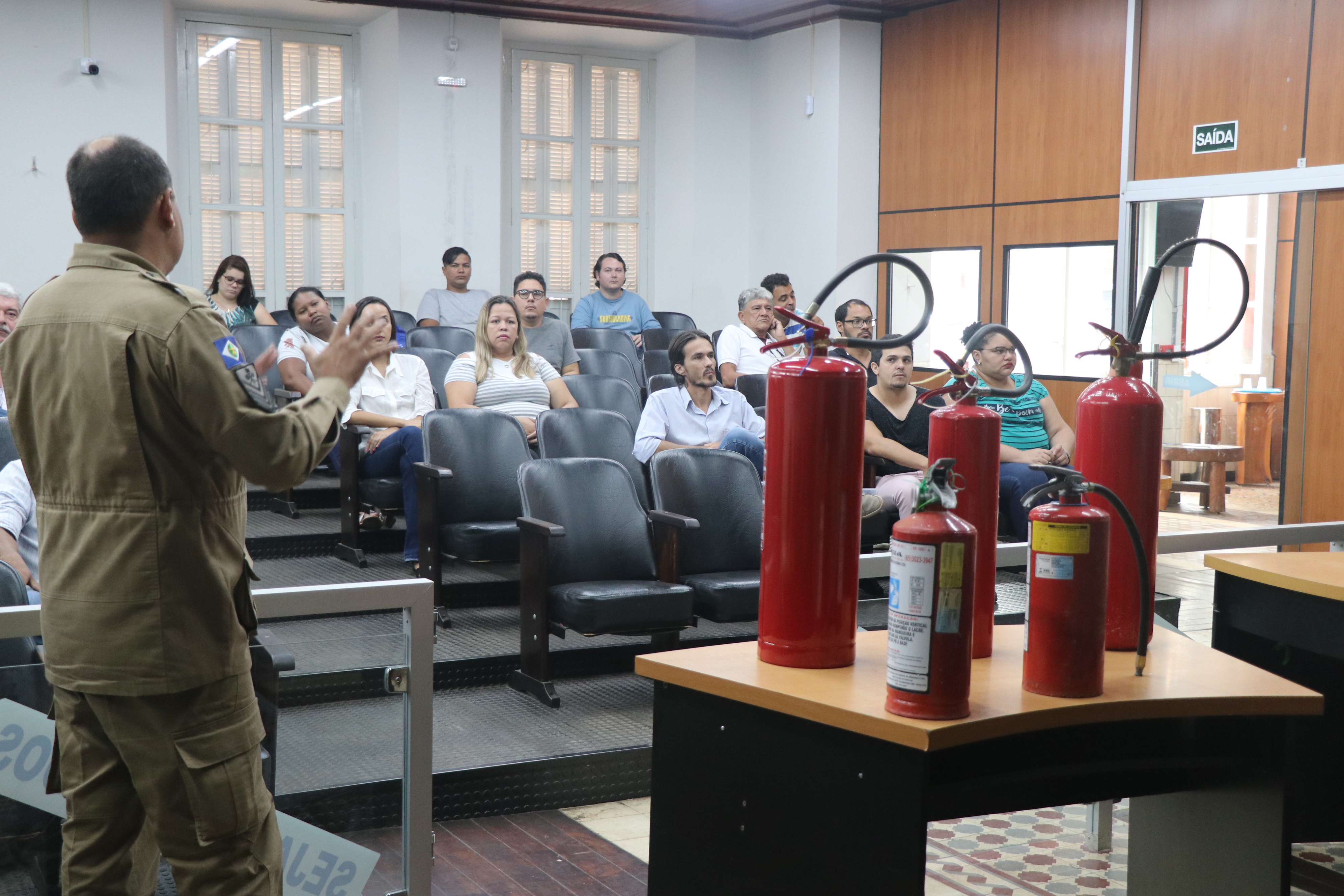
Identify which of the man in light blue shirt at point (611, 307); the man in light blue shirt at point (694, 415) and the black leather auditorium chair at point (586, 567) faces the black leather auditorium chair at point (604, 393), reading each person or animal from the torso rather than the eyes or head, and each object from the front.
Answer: the man in light blue shirt at point (611, 307)

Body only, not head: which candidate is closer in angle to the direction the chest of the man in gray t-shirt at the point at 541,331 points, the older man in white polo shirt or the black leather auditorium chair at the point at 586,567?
the black leather auditorium chair

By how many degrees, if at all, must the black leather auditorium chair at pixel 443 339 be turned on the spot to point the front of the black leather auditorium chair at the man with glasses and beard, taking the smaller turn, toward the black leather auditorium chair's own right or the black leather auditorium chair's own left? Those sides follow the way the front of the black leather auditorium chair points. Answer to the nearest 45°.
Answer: approximately 45° to the black leather auditorium chair's own left

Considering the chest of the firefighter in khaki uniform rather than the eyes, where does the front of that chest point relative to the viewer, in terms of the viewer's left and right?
facing away from the viewer and to the right of the viewer

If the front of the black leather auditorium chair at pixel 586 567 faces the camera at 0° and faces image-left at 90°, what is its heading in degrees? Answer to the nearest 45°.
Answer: approximately 315°

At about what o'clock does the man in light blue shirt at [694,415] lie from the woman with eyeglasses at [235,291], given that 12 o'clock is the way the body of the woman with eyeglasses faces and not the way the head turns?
The man in light blue shirt is roughly at 11 o'clock from the woman with eyeglasses.

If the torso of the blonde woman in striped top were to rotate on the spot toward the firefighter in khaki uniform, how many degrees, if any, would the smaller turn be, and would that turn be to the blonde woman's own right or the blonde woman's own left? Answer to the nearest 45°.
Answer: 0° — they already face them

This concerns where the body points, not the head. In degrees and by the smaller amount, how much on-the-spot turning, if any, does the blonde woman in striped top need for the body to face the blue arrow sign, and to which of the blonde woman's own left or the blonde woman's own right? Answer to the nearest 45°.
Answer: approximately 90° to the blonde woman's own left

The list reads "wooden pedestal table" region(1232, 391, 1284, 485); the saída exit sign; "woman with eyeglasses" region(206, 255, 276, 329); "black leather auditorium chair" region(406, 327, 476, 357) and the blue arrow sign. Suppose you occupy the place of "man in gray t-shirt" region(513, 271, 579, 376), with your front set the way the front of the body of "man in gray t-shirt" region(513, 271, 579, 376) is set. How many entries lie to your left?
3
